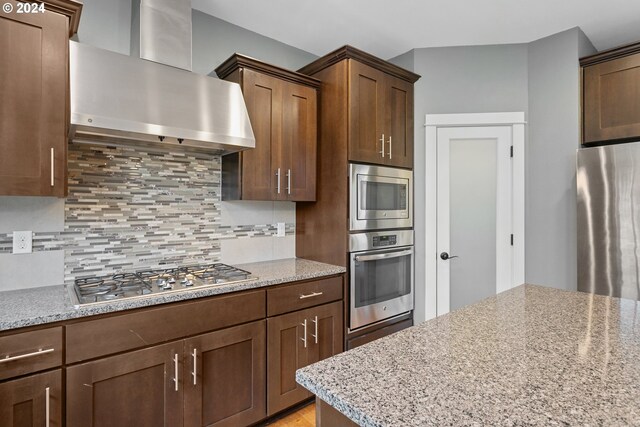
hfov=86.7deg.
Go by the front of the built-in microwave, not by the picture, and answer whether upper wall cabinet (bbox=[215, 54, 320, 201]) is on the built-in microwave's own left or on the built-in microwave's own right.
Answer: on the built-in microwave's own right

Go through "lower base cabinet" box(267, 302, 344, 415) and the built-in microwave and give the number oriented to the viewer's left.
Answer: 0

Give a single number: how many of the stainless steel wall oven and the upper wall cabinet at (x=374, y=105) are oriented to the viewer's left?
0

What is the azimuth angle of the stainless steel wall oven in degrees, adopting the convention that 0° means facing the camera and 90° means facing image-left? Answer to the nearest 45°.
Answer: approximately 315°

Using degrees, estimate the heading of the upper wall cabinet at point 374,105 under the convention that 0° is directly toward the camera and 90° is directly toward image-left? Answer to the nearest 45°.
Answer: approximately 315°

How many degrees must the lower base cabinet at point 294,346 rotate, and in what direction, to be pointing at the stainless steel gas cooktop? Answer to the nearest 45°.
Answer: approximately 135° to its right

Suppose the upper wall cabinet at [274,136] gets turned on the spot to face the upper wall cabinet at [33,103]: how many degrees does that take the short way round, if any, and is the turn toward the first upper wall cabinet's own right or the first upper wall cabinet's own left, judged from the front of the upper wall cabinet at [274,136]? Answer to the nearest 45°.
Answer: approximately 90° to the first upper wall cabinet's own right

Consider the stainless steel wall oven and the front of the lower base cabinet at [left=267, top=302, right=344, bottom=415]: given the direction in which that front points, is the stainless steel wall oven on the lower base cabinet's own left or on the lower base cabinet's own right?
on the lower base cabinet's own left

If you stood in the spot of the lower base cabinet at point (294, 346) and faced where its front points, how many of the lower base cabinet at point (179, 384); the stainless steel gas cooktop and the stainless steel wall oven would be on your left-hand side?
1

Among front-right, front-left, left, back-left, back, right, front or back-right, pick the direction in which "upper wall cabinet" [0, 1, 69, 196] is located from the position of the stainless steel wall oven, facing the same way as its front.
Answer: right
